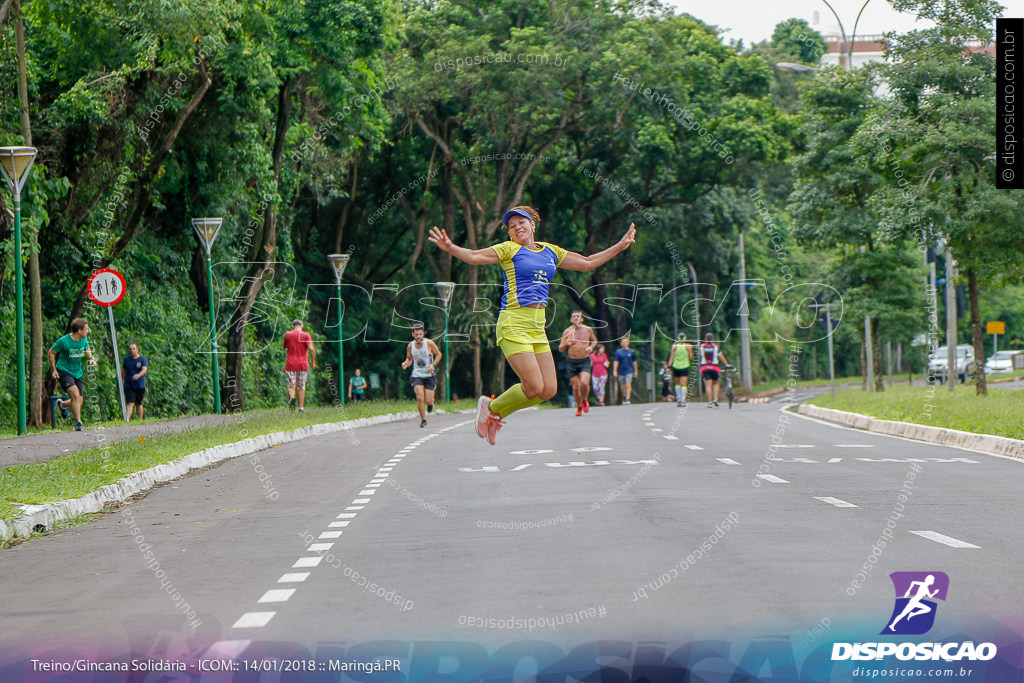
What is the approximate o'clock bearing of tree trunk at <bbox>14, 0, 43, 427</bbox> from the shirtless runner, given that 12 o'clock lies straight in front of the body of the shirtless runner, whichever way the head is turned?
The tree trunk is roughly at 3 o'clock from the shirtless runner.

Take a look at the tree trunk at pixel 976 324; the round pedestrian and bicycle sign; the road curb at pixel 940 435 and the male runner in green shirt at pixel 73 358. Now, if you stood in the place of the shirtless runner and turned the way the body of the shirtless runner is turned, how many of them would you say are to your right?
2

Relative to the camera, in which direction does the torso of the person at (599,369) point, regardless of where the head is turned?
toward the camera

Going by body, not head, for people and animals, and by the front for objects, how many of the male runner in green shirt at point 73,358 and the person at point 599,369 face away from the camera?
0
